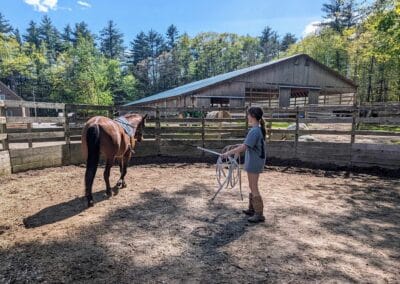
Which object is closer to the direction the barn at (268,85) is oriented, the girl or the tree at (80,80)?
the girl

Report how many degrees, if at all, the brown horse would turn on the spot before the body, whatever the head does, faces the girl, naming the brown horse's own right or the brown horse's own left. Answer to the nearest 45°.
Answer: approximately 90° to the brown horse's own right

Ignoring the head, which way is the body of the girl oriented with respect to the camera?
to the viewer's left

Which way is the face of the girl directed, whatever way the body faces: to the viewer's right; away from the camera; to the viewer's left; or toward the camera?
to the viewer's left

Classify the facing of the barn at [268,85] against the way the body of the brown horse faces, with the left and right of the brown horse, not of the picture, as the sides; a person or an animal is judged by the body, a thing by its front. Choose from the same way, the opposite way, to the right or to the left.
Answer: the opposite way

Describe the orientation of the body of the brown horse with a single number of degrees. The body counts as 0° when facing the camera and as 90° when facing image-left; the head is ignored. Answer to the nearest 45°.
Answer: approximately 225°

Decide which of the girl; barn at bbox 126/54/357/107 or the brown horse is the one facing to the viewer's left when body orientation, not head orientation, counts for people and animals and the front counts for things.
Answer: the girl

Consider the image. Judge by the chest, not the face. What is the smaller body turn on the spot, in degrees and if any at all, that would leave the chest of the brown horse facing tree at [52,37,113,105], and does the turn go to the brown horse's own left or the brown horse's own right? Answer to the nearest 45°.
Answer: approximately 45° to the brown horse's own left

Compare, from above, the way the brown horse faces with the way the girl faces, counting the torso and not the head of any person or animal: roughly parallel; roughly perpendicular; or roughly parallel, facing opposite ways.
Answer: roughly perpendicular

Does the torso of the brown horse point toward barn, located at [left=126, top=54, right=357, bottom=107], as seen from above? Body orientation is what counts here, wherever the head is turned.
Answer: yes

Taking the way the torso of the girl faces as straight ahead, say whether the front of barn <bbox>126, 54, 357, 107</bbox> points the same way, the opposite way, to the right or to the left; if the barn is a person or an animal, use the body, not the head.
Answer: to the left

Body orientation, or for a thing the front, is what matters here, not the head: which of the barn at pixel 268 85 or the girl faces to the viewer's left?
the girl

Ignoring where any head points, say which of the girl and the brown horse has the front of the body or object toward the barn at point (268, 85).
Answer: the brown horse

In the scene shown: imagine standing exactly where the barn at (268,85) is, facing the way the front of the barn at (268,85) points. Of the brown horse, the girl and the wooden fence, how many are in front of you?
3
